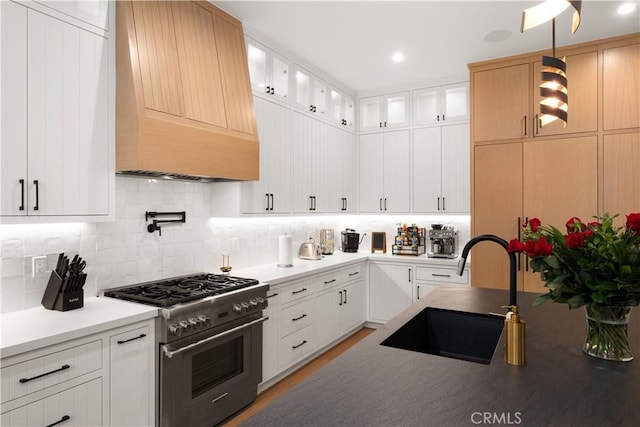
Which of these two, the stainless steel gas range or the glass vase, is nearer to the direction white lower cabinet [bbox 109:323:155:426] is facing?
the glass vase

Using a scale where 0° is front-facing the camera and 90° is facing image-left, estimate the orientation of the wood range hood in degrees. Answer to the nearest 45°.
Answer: approximately 315°

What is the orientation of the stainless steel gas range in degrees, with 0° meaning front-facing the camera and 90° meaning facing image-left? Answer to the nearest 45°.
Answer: approximately 315°

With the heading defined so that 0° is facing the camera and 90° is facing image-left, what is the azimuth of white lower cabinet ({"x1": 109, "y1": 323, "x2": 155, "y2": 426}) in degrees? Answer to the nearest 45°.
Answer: approximately 315°

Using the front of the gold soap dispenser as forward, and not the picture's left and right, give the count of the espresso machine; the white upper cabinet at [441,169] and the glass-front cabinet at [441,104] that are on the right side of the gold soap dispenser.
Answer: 3

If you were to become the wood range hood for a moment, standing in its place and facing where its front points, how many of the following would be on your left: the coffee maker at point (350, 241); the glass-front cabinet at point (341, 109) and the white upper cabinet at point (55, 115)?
2

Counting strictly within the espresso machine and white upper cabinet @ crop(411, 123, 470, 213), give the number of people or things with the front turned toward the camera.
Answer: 2
